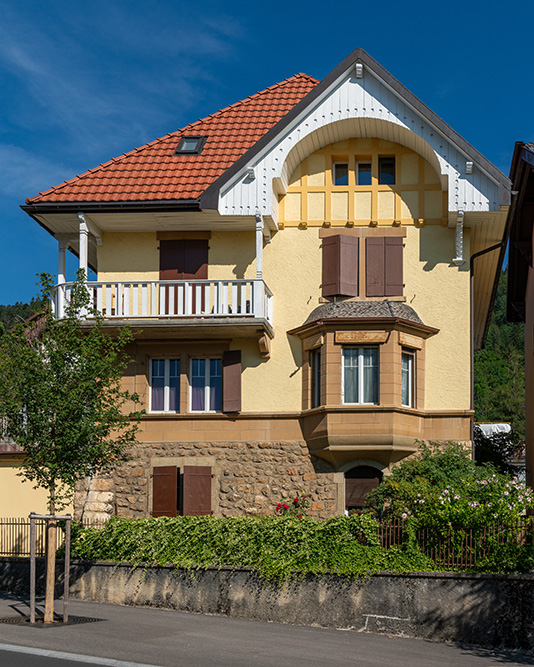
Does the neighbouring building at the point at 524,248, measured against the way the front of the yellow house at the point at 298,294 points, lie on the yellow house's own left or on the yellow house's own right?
on the yellow house's own left

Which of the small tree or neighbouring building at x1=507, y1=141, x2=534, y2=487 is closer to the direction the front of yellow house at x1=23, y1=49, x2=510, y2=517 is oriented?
the small tree

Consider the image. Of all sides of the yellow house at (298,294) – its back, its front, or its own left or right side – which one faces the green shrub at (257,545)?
front

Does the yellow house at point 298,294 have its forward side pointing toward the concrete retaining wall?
yes

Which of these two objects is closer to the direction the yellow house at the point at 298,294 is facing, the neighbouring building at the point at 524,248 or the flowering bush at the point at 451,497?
the flowering bush

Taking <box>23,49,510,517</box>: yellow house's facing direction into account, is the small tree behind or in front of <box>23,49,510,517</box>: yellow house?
in front

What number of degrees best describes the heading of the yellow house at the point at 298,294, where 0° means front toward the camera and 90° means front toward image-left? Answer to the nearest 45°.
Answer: approximately 0°
